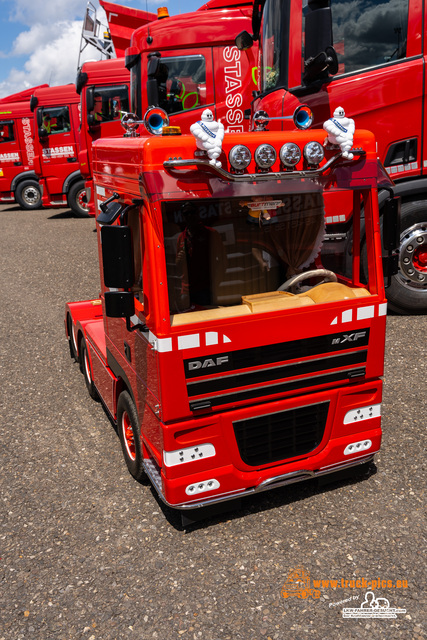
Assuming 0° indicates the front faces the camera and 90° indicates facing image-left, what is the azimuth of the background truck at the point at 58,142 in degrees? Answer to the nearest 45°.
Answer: approximately 90°

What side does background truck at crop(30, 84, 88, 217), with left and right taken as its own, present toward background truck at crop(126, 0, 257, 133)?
left

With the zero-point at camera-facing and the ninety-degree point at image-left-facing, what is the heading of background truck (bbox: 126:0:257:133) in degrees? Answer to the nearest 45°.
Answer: approximately 90°

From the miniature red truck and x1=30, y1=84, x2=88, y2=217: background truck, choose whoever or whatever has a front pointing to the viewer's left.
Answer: the background truck

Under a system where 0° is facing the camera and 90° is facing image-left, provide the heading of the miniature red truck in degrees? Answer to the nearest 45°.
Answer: approximately 315°

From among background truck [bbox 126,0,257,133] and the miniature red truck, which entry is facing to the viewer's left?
the background truck

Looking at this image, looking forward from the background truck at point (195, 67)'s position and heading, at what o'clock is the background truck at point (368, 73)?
the background truck at point (368, 73) is roughly at 8 o'clock from the background truck at point (195, 67).

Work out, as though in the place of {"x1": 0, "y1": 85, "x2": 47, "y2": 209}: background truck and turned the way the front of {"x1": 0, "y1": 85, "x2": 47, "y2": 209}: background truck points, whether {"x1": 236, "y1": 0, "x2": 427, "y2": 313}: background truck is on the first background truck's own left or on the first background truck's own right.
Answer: on the first background truck's own left

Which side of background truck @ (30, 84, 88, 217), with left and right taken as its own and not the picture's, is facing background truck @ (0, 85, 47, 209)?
right
